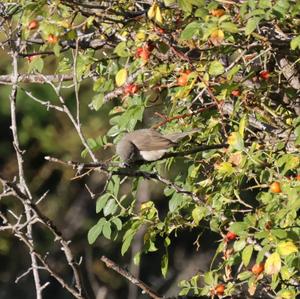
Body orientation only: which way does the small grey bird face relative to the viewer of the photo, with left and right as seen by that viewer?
facing to the left of the viewer

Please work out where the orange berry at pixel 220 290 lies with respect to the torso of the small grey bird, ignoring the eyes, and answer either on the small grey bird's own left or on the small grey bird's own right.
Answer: on the small grey bird's own left

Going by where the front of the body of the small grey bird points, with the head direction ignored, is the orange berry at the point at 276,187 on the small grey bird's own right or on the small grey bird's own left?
on the small grey bird's own left
